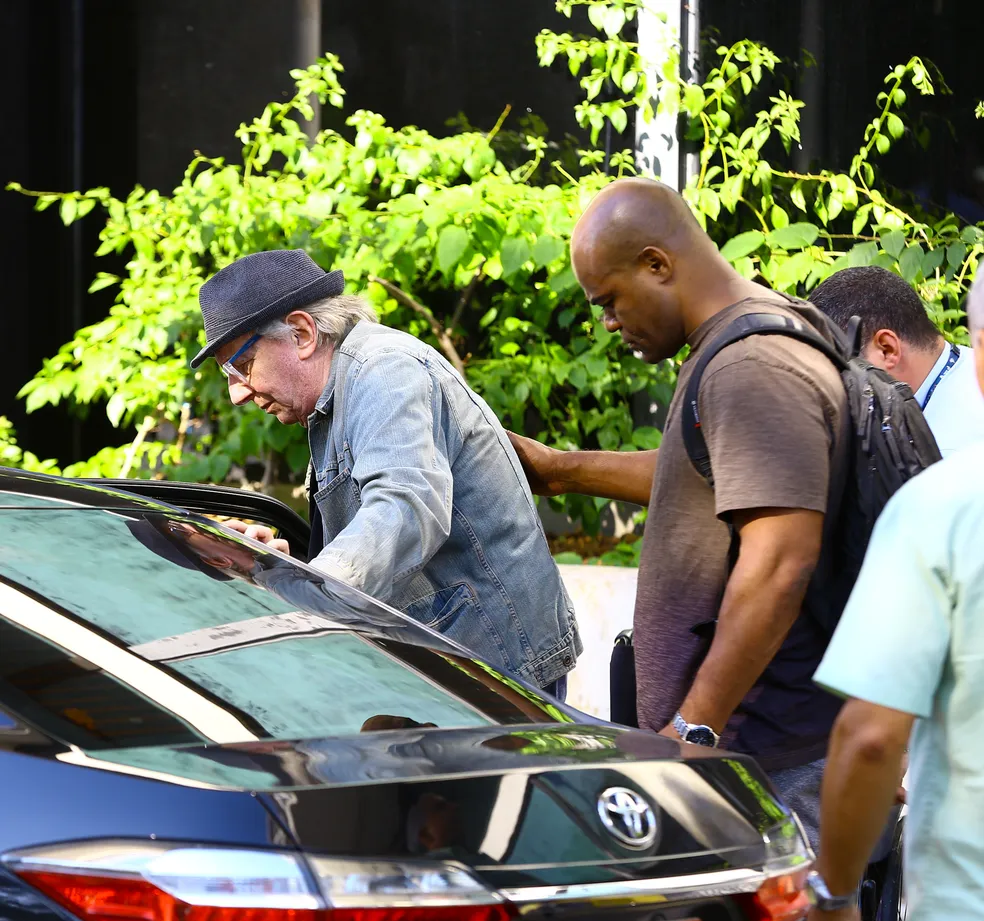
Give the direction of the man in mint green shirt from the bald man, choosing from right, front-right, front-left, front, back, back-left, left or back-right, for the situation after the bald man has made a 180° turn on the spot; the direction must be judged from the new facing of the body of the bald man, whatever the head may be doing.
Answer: right

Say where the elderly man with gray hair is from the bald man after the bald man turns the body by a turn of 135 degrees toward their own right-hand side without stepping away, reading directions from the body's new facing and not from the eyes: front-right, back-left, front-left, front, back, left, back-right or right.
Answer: left

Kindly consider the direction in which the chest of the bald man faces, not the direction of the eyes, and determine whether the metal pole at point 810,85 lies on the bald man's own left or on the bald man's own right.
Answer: on the bald man's own right

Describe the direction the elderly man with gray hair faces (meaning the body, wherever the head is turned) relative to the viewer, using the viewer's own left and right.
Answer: facing to the left of the viewer

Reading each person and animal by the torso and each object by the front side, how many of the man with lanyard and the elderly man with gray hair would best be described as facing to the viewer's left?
2

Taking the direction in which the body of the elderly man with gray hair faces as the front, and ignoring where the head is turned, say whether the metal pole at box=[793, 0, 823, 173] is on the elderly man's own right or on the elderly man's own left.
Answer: on the elderly man's own right

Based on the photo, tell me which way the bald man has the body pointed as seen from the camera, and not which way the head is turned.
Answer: to the viewer's left

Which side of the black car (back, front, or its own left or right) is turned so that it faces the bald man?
right

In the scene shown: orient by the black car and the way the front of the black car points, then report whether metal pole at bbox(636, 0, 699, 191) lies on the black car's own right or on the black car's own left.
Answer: on the black car's own right

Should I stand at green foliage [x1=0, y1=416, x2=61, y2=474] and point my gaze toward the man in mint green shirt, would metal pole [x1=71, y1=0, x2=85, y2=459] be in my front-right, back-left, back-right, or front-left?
back-left

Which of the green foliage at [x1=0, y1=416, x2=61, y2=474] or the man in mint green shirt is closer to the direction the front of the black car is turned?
the green foliage

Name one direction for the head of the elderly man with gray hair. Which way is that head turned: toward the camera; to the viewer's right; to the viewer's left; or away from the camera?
to the viewer's left

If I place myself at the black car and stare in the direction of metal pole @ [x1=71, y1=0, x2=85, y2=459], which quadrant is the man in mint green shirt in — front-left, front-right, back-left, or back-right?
back-right

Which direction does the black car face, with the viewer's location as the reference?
facing away from the viewer and to the left of the viewer

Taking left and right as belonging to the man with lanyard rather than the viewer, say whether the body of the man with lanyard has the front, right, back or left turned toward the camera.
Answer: left
